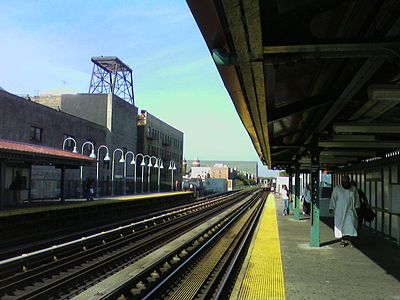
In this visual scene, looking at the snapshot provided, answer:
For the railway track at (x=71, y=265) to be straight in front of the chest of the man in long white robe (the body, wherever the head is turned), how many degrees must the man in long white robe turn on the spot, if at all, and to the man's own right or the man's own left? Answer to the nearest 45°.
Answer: approximately 90° to the man's own right

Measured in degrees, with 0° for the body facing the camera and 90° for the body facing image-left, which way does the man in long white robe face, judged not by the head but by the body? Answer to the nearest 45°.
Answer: approximately 0°

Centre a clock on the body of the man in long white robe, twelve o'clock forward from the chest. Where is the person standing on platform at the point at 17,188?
The person standing on platform is roughly at 4 o'clock from the man in long white robe.
